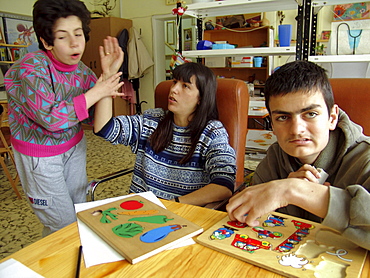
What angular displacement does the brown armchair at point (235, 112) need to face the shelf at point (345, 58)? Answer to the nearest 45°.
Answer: approximately 180°

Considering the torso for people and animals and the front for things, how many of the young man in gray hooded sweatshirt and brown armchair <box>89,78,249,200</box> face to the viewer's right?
0

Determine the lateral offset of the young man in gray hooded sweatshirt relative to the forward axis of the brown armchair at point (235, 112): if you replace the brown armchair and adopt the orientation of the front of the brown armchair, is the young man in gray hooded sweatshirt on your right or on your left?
on your left

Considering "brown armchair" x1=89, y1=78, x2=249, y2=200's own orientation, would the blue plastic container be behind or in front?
behind

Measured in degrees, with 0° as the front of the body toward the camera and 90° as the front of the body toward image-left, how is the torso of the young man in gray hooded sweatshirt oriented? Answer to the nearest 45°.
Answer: approximately 45°

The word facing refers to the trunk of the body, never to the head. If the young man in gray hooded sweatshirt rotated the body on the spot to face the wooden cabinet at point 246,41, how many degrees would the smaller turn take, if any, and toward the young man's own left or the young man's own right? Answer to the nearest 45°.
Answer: approximately 135° to the young man's own right

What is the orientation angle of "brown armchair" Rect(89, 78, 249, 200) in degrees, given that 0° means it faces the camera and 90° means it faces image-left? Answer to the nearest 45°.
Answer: approximately 45°

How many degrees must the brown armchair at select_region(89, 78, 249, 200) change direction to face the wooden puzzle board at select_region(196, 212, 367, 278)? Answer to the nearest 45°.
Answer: approximately 45° to its left

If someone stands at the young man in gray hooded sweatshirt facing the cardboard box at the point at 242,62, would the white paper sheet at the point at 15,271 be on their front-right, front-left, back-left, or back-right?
back-left

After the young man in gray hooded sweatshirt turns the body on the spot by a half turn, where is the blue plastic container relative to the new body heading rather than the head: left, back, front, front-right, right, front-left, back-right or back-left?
front-left
